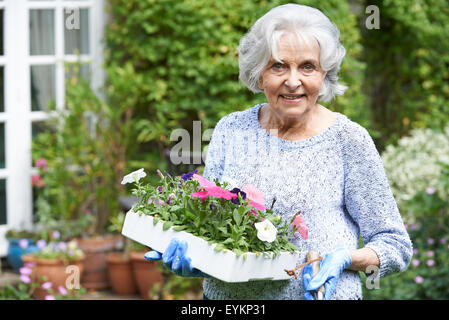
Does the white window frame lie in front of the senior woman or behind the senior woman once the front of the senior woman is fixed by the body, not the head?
behind

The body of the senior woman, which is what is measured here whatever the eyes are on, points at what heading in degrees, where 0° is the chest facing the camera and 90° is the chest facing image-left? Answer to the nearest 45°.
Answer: approximately 0°

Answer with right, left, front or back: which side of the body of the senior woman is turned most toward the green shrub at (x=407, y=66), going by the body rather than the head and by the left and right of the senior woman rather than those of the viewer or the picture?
back

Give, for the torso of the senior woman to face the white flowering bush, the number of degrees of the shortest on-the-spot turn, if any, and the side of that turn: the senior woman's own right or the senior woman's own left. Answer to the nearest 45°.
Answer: approximately 180°

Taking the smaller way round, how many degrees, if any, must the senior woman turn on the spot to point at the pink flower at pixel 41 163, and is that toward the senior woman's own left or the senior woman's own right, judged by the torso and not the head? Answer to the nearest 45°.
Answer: approximately 135° to the senior woman's own right

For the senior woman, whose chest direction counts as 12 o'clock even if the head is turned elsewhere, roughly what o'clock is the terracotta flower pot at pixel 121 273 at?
The terracotta flower pot is roughly at 5 o'clock from the senior woman.

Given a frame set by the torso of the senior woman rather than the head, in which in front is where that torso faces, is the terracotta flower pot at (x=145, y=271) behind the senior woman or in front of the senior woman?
behind

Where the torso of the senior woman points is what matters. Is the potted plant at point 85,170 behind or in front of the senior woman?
behind

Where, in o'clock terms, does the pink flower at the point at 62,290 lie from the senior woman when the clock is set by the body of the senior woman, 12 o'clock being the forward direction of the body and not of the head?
The pink flower is roughly at 5 o'clock from the senior woman.
